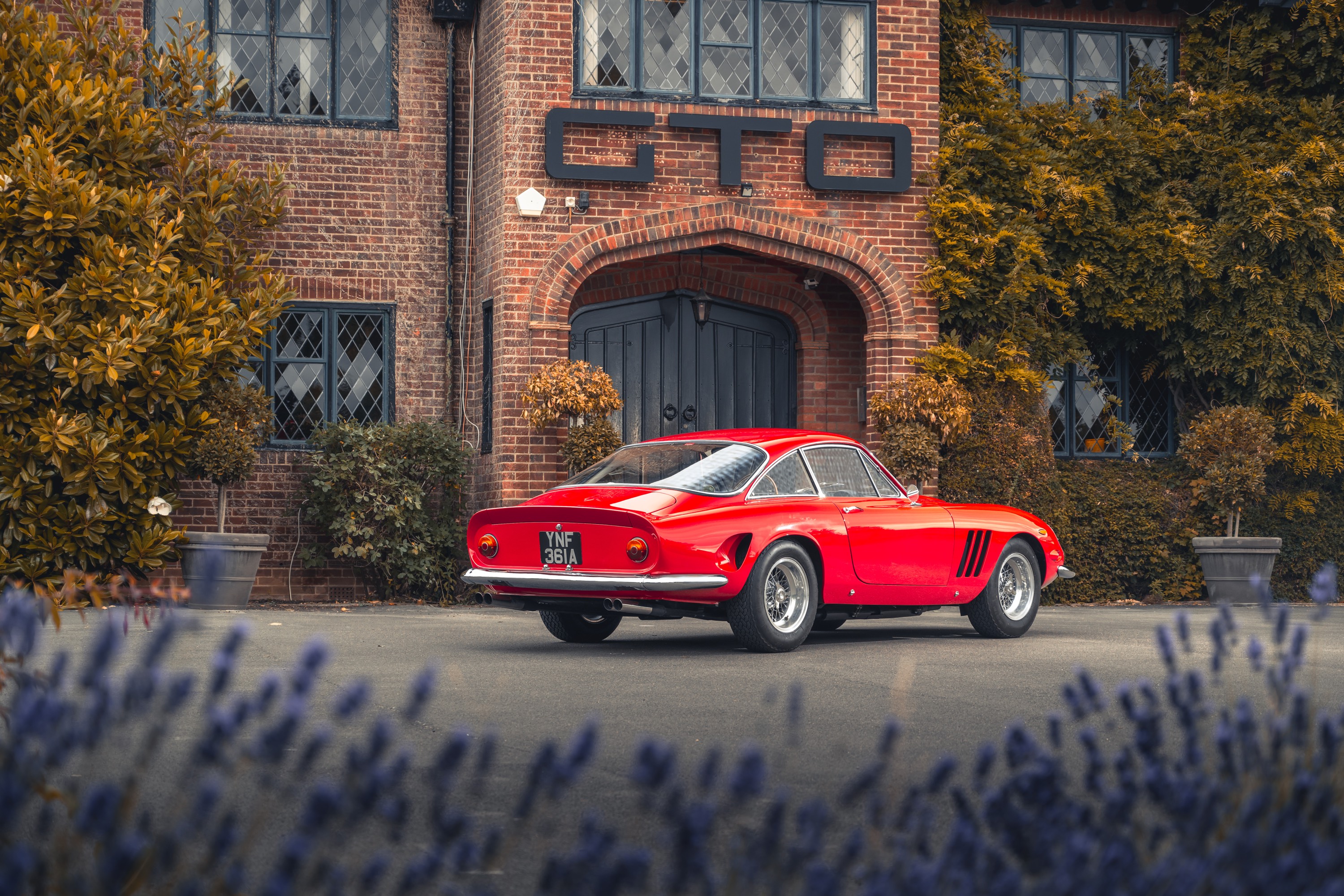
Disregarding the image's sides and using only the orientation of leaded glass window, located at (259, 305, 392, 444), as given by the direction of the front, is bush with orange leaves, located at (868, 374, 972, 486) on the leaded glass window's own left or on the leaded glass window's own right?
on the leaded glass window's own left

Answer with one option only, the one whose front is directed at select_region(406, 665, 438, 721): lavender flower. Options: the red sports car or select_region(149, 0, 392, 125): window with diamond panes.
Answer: the window with diamond panes

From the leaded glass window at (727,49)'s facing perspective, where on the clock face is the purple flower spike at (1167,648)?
The purple flower spike is roughly at 12 o'clock from the leaded glass window.

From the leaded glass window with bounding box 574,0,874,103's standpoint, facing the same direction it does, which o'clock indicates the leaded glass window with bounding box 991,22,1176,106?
the leaded glass window with bounding box 991,22,1176,106 is roughly at 8 o'clock from the leaded glass window with bounding box 574,0,874,103.

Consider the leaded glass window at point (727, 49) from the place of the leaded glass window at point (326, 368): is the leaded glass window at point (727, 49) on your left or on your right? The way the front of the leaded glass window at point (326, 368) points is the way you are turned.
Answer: on your left

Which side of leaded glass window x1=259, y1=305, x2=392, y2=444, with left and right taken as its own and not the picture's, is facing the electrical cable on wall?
left

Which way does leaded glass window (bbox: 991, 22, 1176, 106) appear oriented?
toward the camera

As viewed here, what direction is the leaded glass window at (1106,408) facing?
toward the camera

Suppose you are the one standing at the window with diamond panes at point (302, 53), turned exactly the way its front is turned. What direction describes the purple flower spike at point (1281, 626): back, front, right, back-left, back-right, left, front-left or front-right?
front

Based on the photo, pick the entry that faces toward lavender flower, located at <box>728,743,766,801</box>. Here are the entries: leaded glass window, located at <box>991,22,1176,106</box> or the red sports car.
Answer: the leaded glass window

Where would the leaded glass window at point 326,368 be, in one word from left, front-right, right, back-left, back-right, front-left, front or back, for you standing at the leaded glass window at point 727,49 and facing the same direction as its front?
right

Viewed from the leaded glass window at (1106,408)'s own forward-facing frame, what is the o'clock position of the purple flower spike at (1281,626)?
The purple flower spike is roughly at 12 o'clock from the leaded glass window.

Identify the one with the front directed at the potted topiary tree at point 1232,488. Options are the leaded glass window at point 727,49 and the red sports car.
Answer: the red sports car

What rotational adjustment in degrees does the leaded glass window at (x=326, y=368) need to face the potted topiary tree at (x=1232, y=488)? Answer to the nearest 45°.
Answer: approximately 90° to its left

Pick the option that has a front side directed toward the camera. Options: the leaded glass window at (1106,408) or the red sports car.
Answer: the leaded glass window

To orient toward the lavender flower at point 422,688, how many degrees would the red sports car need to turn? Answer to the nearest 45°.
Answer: approximately 135° to its right

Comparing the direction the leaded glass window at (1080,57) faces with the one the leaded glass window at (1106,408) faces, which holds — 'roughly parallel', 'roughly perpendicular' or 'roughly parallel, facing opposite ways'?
roughly parallel

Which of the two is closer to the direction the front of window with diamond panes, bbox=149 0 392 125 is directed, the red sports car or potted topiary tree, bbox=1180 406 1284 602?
the red sports car
